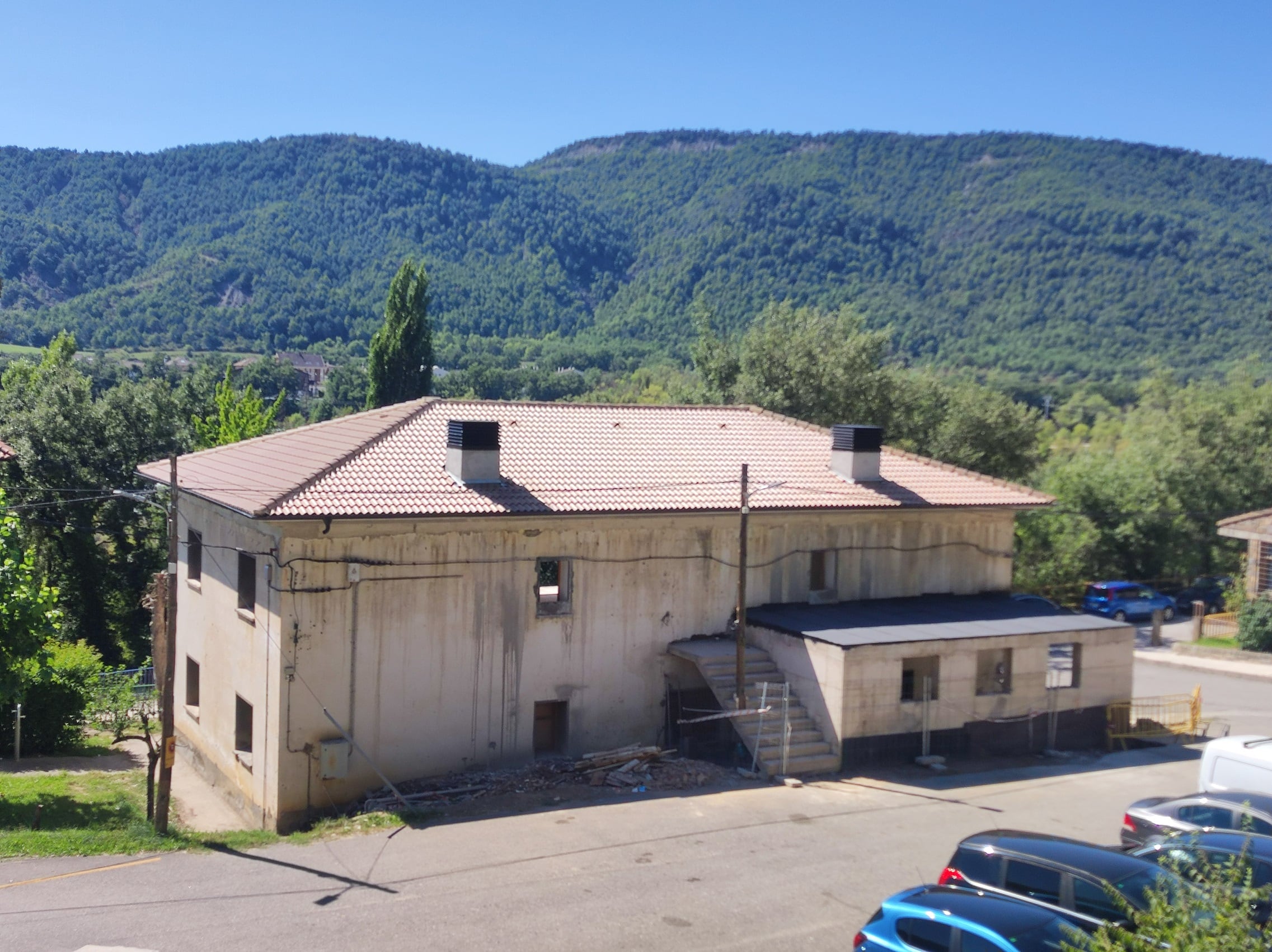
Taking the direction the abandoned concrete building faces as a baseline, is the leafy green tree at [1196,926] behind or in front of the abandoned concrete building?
in front

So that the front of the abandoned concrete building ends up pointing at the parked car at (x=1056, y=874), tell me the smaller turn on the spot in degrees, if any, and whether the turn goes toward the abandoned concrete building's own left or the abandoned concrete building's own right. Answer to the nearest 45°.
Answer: approximately 45° to the abandoned concrete building's own left

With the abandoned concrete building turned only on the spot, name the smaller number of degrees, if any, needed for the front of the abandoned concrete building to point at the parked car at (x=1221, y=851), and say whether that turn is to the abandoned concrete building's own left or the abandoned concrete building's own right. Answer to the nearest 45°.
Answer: approximately 45° to the abandoned concrete building's own left

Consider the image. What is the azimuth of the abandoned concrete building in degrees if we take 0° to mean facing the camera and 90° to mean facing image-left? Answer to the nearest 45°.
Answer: approximately 0°

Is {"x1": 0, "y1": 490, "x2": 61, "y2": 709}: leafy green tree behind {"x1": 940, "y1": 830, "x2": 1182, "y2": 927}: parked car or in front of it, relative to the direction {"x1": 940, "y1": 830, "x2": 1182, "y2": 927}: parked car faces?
behind
